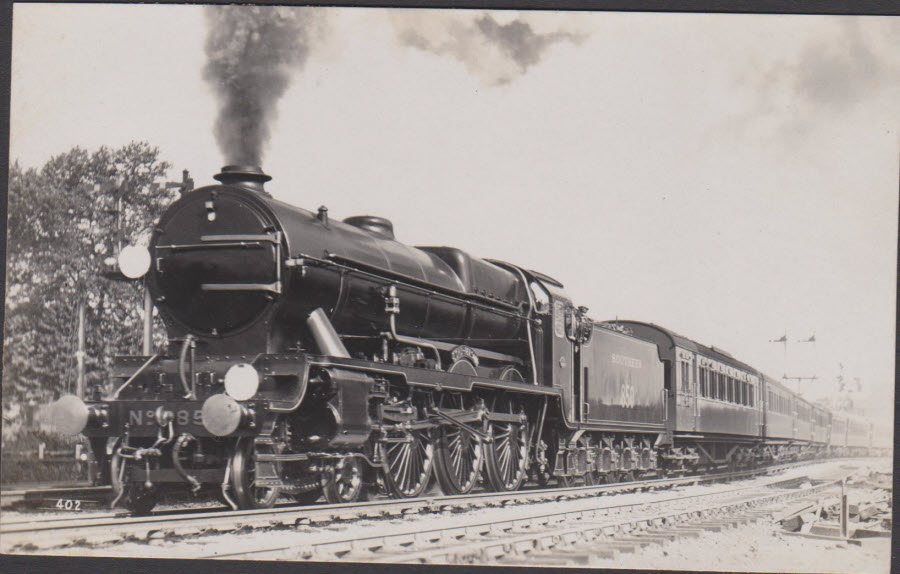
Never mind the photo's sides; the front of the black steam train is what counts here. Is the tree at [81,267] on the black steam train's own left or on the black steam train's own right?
on the black steam train's own right

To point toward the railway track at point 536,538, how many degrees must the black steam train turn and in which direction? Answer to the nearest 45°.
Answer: approximately 90° to its left

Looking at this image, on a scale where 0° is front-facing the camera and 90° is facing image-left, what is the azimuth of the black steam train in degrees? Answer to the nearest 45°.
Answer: approximately 45°
